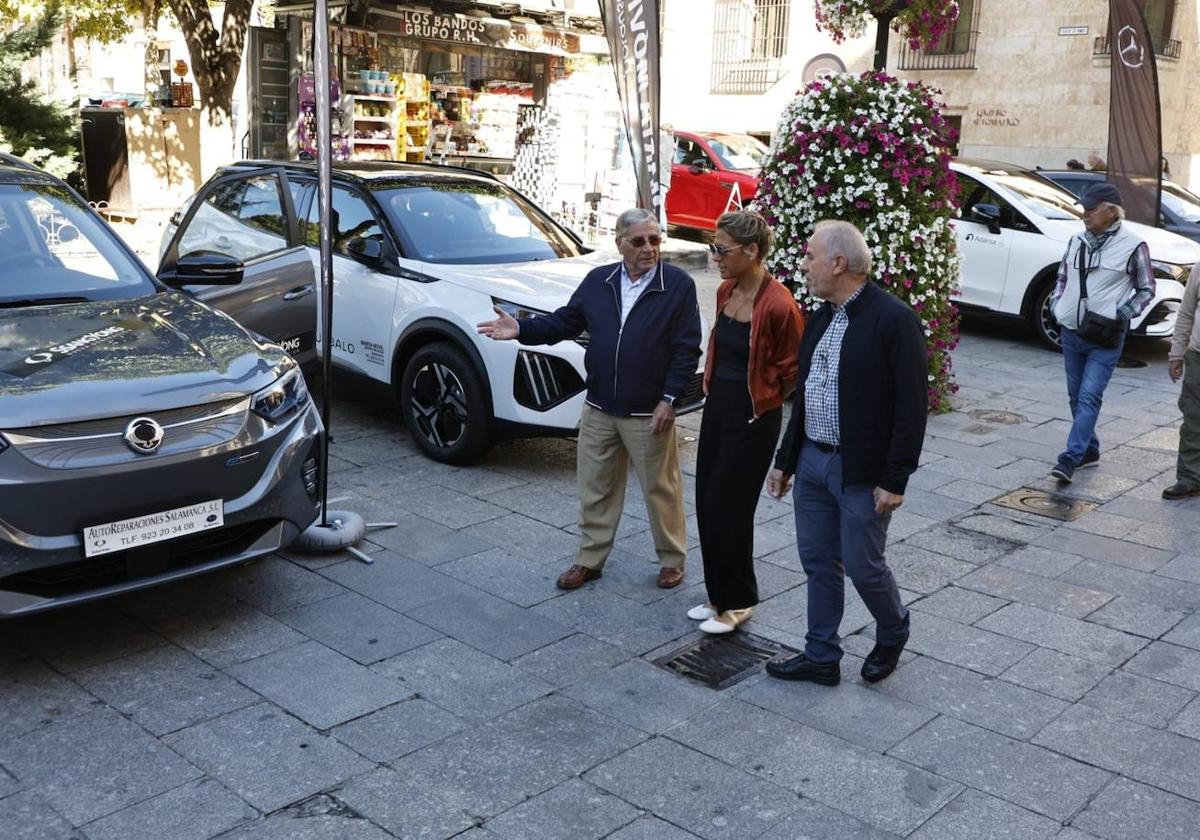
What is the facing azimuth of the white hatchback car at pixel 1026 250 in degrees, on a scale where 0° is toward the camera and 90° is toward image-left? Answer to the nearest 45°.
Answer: approximately 315°

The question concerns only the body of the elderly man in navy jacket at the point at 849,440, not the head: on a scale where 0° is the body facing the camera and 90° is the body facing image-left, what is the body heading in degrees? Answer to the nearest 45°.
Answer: approximately 45°

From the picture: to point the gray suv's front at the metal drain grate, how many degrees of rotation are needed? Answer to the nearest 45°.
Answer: approximately 45° to its left

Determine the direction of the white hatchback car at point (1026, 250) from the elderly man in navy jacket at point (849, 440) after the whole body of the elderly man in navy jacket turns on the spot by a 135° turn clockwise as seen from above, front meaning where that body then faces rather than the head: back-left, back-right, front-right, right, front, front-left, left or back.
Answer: front

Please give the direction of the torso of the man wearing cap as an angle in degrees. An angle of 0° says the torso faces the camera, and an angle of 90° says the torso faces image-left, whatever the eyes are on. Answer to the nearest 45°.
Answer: approximately 45°

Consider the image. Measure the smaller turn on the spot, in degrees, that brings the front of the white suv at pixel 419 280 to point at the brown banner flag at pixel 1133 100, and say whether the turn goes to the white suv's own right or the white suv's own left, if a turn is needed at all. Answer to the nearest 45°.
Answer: approximately 90° to the white suv's own left
